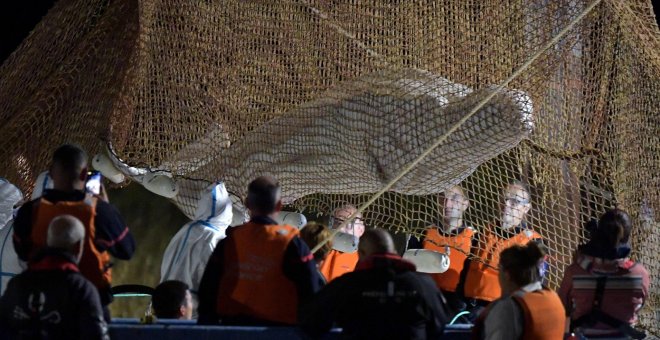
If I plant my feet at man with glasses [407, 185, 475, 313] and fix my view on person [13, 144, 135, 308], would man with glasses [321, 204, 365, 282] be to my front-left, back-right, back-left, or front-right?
front-right

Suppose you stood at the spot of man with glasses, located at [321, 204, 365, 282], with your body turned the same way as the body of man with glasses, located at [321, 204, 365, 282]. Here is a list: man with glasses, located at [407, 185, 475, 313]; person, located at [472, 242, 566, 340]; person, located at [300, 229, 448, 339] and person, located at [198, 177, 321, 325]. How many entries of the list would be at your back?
0

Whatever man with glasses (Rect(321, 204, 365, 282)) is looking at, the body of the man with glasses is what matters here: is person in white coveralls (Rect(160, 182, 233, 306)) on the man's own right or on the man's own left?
on the man's own right

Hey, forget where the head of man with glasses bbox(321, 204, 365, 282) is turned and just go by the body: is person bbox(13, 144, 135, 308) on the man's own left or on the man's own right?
on the man's own right

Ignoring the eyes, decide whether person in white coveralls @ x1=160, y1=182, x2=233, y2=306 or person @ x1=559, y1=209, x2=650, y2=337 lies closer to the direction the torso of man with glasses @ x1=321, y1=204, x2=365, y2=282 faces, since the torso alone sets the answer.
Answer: the person

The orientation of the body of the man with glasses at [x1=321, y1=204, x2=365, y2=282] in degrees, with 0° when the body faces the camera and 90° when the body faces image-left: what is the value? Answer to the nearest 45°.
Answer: approximately 315°

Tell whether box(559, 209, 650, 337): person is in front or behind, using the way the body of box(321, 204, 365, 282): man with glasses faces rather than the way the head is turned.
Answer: in front

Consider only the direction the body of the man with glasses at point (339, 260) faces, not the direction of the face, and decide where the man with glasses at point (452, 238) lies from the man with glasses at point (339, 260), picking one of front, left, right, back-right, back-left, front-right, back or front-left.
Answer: front-left

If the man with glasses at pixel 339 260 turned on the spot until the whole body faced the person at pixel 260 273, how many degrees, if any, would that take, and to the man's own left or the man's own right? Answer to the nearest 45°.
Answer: approximately 45° to the man's own right
